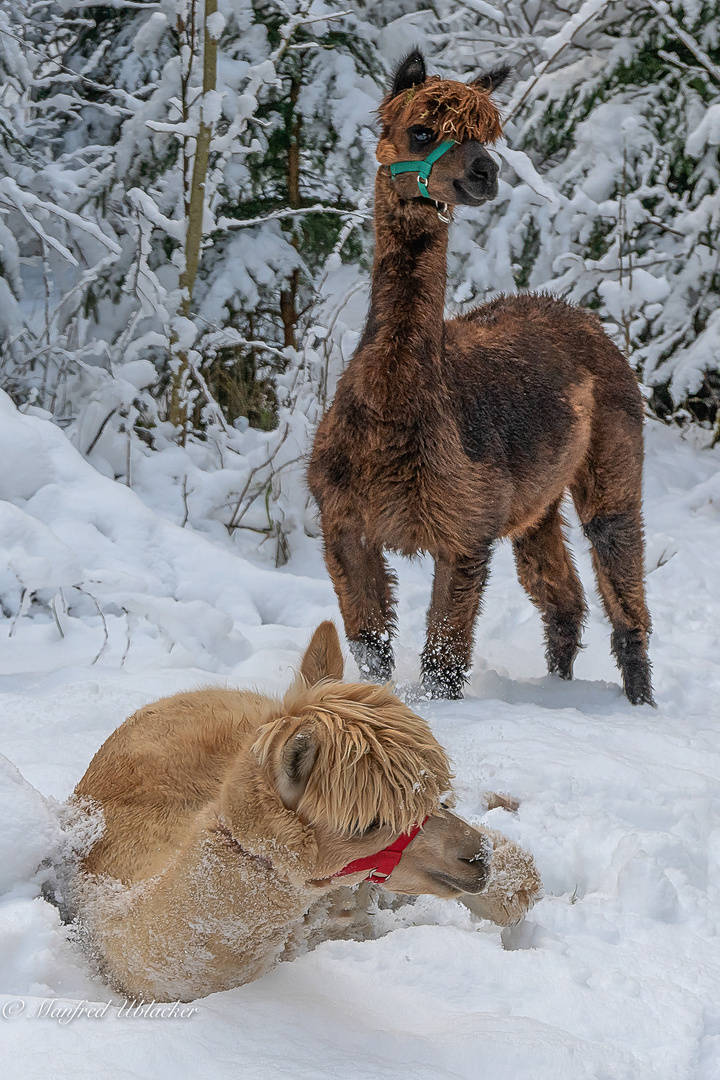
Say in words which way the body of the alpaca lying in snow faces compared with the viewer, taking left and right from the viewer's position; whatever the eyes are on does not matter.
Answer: facing the viewer and to the right of the viewer

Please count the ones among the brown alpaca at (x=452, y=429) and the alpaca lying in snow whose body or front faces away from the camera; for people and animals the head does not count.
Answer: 0

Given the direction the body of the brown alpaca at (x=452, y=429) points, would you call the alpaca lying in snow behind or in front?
in front
